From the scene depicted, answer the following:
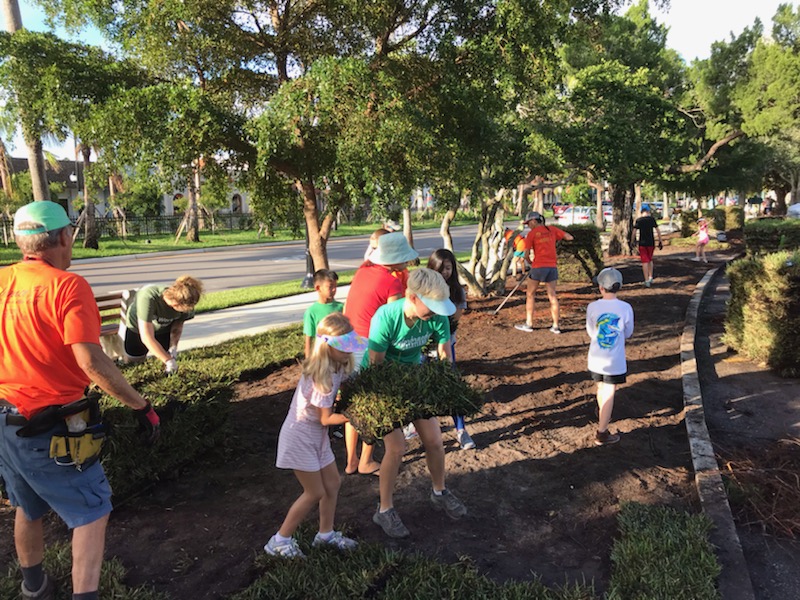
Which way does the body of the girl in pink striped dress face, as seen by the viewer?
to the viewer's right

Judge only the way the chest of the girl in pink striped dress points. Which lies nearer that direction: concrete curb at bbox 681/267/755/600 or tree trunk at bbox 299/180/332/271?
the concrete curb

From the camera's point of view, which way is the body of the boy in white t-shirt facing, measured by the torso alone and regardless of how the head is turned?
away from the camera

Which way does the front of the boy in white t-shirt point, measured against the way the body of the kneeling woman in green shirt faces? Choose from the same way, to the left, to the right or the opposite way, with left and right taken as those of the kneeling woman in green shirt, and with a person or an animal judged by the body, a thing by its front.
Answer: to the left

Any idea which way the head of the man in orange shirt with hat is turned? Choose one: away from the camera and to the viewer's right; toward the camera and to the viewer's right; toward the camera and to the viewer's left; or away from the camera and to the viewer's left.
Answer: away from the camera and to the viewer's right

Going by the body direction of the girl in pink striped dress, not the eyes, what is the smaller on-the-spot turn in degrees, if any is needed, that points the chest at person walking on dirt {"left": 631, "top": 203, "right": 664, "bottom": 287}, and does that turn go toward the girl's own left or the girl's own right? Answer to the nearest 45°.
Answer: approximately 45° to the girl's own left

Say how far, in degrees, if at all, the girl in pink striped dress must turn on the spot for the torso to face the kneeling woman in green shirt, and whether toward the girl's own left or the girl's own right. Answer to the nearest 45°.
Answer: approximately 135° to the girl's own left

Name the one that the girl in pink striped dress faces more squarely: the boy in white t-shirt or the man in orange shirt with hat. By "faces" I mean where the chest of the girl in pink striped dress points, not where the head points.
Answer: the boy in white t-shirt
